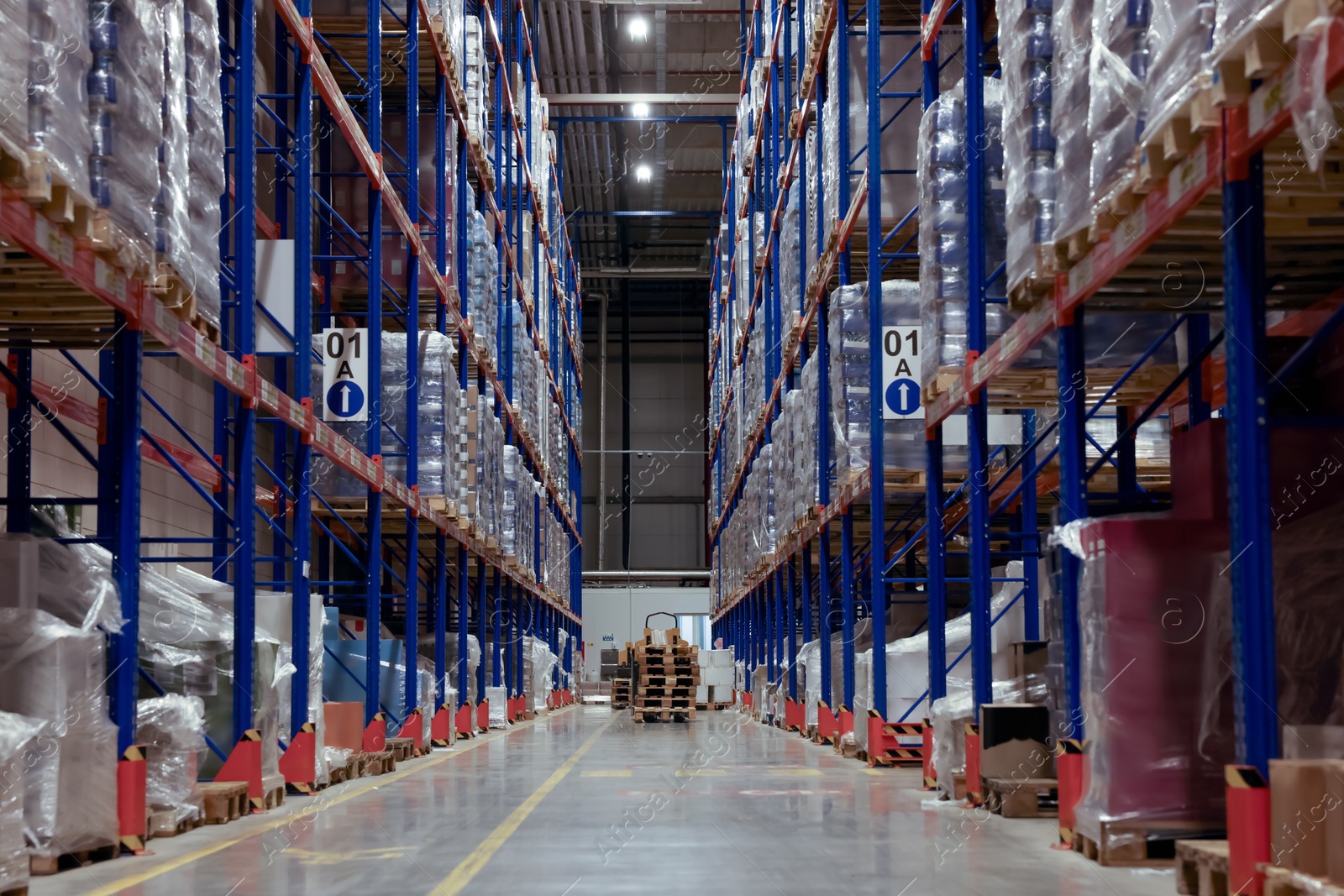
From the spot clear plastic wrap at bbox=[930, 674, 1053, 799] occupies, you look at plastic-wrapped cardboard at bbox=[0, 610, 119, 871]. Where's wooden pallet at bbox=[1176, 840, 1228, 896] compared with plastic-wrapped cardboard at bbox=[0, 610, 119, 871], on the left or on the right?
left

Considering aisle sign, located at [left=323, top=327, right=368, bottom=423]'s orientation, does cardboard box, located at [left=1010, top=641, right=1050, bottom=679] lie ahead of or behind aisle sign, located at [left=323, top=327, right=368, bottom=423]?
ahead

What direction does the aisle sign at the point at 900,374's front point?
toward the camera

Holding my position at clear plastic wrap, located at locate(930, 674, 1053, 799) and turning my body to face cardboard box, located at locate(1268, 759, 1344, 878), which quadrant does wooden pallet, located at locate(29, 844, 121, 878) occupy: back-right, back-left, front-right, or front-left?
front-right

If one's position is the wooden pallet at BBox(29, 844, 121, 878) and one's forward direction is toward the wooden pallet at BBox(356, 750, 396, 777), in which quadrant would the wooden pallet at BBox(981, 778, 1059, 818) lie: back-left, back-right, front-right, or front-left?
front-right

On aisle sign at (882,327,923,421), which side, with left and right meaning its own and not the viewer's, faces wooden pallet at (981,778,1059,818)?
front

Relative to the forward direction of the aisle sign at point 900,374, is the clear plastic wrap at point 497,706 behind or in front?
behind

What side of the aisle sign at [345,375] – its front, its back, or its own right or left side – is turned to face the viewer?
front

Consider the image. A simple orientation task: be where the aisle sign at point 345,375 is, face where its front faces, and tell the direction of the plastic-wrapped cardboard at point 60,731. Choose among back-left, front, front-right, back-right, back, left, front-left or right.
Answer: front

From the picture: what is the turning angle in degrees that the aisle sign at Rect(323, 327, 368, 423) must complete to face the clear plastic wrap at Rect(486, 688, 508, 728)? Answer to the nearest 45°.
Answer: approximately 180°

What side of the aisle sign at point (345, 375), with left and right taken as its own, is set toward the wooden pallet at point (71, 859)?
front

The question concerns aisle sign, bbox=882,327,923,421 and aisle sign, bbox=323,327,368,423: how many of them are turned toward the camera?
2
